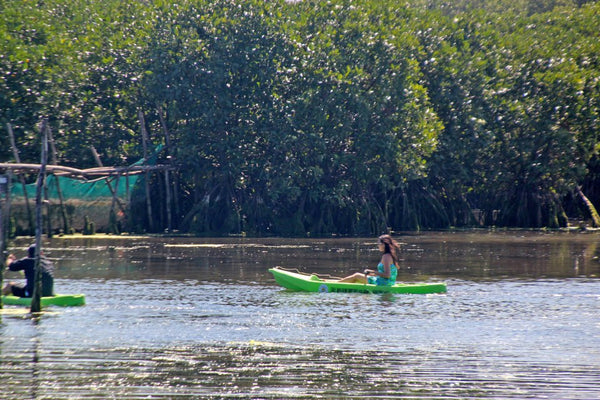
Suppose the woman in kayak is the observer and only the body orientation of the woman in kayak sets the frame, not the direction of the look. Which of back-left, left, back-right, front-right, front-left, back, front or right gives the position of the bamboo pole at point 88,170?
front-right

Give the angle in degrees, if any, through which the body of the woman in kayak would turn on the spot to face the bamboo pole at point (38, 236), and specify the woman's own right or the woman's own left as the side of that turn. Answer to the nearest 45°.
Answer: approximately 45° to the woman's own left

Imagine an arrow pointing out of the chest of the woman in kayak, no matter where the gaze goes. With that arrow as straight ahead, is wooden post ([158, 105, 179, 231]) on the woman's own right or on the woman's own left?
on the woman's own right

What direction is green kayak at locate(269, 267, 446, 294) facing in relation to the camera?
to the viewer's left

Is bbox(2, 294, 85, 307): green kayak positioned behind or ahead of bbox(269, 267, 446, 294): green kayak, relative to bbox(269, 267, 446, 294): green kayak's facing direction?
ahead

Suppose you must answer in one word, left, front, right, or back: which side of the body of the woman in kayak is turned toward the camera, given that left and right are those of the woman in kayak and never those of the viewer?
left
